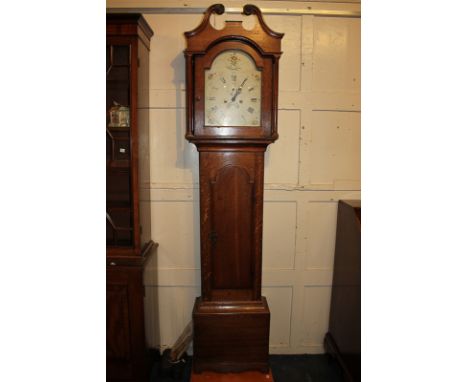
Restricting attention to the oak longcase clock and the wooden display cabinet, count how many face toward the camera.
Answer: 2

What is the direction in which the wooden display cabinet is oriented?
toward the camera

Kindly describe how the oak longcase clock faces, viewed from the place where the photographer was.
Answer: facing the viewer

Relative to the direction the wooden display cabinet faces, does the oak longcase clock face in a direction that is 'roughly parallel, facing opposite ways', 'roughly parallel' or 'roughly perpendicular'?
roughly parallel
